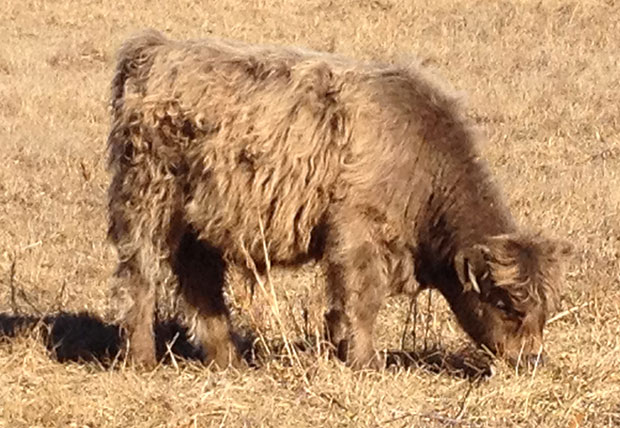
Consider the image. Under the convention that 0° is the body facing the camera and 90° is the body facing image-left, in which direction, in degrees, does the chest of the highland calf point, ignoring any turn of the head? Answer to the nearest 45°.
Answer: approximately 270°
